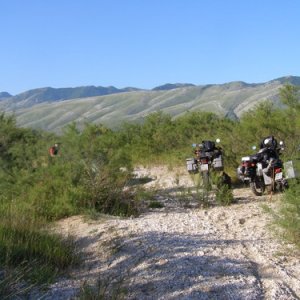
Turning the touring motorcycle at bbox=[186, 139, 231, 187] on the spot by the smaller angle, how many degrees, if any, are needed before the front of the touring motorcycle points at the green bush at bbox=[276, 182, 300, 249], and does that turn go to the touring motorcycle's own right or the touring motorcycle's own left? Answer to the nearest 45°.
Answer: approximately 180°

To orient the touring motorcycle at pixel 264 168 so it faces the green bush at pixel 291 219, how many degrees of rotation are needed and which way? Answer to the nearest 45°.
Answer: approximately 135° to its right

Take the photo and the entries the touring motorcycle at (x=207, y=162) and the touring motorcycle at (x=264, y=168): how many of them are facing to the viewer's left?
0

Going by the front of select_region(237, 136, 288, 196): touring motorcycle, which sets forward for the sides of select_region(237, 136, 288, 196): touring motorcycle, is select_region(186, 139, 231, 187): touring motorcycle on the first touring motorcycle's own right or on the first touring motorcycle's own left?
on the first touring motorcycle's own left

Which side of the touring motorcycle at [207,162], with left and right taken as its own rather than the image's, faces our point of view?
back

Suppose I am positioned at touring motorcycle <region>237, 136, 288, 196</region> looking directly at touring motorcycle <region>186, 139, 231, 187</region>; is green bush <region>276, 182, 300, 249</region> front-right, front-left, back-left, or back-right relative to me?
back-left

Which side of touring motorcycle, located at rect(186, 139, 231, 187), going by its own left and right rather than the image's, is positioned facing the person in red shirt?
left

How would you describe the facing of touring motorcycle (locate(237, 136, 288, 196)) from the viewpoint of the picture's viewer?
facing away from the viewer and to the right of the viewer
